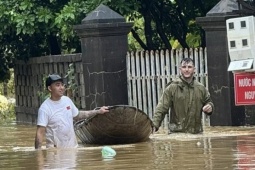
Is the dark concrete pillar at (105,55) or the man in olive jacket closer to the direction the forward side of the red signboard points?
the man in olive jacket

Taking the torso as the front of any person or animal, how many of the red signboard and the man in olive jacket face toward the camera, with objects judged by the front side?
2

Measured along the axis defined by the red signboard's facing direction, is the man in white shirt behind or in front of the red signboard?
in front

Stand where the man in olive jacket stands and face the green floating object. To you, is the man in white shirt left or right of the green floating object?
right

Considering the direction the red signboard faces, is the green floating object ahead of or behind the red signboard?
ahead

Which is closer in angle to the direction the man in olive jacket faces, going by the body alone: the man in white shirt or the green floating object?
the green floating object

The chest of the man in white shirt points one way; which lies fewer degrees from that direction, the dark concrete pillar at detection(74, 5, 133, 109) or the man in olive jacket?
the man in olive jacket

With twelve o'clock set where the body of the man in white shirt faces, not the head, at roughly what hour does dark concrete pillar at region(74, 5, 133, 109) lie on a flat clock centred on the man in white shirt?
The dark concrete pillar is roughly at 8 o'clock from the man in white shirt.

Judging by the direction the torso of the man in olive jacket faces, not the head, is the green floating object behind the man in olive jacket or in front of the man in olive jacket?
in front

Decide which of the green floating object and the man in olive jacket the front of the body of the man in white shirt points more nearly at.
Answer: the green floating object
